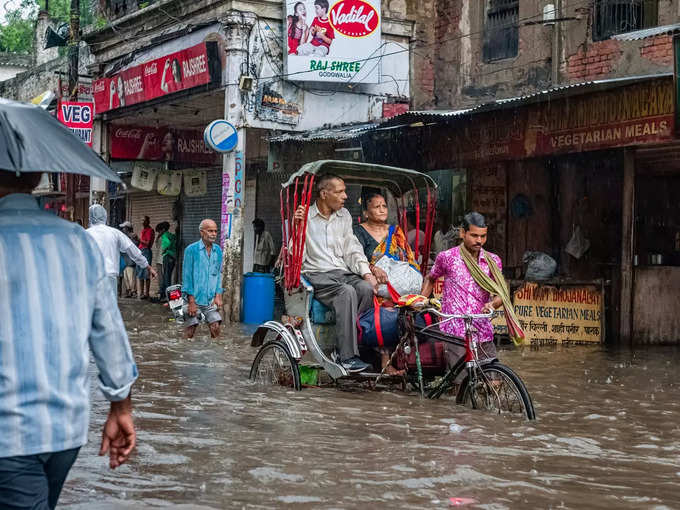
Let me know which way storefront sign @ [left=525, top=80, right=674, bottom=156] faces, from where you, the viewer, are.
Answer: facing the viewer and to the left of the viewer

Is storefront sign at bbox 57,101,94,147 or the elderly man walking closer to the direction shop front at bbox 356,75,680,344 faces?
the elderly man walking

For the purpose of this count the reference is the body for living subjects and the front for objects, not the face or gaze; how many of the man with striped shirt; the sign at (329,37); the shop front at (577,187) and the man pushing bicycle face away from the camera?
1

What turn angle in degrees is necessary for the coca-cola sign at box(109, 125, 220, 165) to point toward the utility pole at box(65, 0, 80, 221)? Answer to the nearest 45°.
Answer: approximately 45° to its right

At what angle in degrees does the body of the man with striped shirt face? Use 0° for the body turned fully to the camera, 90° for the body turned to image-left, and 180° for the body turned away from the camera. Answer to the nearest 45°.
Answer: approximately 180°

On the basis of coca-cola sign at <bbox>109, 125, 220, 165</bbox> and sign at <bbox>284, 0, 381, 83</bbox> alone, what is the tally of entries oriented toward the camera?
2

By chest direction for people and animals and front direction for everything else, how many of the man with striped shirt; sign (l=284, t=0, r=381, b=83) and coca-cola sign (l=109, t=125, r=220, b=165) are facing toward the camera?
2

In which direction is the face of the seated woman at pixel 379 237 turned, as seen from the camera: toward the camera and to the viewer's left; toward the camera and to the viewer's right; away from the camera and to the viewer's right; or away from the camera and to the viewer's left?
toward the camera and to the viewer's right

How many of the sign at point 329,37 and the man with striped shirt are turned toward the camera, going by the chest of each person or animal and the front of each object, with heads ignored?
1

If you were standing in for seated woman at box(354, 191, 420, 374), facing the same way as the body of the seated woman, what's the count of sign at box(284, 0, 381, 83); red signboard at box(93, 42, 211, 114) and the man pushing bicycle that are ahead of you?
1

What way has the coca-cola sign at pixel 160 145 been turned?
toward the camera

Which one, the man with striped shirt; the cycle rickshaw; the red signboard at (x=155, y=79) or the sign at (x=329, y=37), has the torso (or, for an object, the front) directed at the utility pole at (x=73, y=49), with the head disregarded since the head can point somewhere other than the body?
the man with striped shirt
